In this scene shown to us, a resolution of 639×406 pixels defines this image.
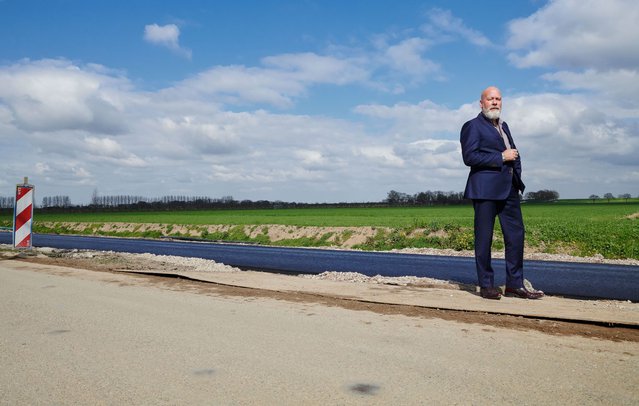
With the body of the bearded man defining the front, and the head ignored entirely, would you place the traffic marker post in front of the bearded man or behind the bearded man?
behind

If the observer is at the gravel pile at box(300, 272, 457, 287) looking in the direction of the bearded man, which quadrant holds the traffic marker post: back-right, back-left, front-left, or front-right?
back-right

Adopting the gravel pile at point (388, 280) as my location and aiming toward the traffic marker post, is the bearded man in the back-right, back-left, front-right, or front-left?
back-left

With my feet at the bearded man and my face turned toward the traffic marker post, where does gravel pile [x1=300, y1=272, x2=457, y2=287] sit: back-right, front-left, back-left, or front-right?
front-right

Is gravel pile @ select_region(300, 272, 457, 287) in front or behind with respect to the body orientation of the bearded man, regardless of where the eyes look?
behind
